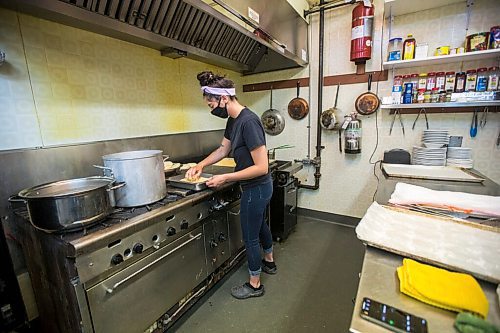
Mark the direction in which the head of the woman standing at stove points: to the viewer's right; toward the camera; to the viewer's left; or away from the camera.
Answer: to the viewer's left

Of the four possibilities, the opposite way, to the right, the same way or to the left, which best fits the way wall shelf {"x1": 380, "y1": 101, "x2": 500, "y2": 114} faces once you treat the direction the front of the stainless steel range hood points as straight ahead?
to the right

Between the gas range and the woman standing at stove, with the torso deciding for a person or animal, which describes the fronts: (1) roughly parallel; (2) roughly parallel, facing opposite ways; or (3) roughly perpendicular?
roughly parallel, facing opposite ways

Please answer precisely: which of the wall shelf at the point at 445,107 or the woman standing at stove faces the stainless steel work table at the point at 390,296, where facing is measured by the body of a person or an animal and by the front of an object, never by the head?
the wall shelf

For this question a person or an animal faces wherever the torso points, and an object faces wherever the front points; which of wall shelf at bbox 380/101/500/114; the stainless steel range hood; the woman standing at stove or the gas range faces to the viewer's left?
the woman standing at stove

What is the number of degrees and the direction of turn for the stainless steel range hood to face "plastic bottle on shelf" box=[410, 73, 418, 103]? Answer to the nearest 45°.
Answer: approximately 45° to its left

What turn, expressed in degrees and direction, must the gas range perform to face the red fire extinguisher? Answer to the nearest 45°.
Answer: approximately 45° to its left

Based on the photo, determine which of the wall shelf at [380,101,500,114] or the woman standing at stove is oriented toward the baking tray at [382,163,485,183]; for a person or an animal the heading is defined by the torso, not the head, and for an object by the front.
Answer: the wall shelf

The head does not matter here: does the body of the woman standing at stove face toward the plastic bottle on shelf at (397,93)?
no

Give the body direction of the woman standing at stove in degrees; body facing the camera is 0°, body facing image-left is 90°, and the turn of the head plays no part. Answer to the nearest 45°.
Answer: approximately 90°

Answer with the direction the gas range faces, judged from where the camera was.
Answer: facing the viewer and to the right of the viewer

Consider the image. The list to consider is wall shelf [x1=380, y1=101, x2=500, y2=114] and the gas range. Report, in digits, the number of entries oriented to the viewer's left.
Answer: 0

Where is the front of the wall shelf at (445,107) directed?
toward the camera

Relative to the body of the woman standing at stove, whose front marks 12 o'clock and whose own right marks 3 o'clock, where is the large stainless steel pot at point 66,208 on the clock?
The large stainless steel pot is roughly at 11 o'clock from the woman standing at stove.

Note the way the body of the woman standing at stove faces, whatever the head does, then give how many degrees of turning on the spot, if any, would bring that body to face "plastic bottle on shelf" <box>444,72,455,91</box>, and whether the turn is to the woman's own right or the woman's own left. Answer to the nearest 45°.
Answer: approximately 180°

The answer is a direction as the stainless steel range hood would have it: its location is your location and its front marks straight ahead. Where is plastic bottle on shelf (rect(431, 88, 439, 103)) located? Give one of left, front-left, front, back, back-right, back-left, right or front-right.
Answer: front-left
